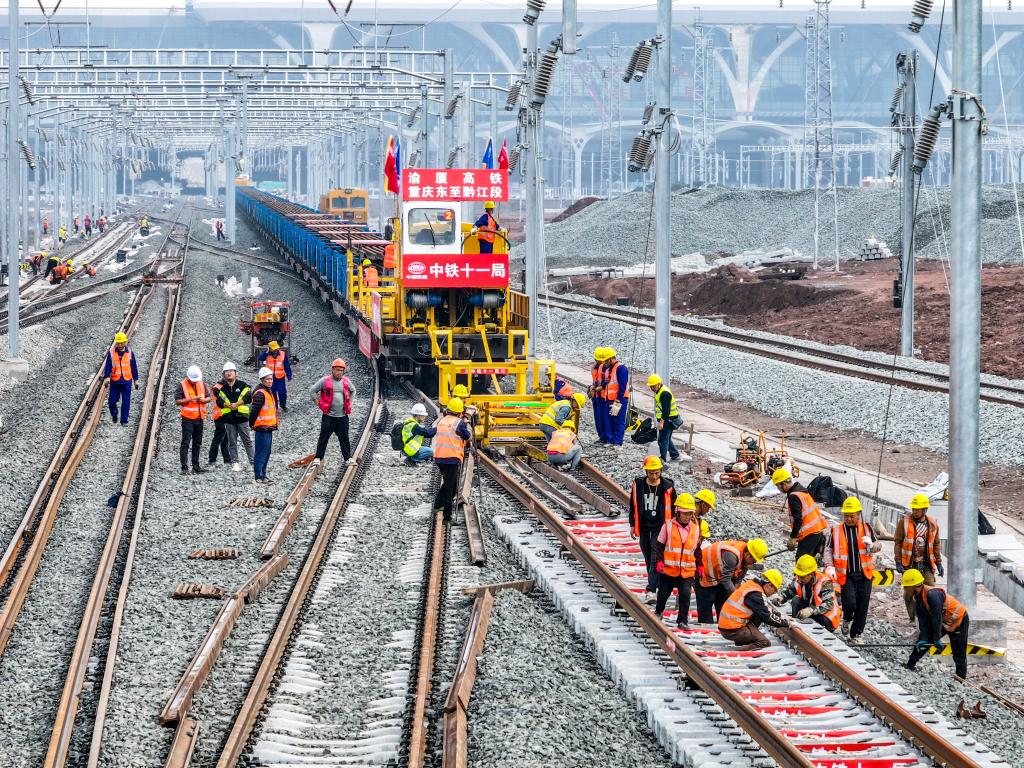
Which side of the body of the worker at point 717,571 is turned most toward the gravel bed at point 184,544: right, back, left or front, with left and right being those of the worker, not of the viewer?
back

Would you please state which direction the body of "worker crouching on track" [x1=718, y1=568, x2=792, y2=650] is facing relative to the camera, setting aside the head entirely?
to the viewer's right

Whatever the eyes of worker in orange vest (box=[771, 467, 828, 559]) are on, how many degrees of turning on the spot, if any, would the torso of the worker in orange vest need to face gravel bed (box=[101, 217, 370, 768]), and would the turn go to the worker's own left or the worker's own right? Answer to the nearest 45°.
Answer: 0° — they already face it

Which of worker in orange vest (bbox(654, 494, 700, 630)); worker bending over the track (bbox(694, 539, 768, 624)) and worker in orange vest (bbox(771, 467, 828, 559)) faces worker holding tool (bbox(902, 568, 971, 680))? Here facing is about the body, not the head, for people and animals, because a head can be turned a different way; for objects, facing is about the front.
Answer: the worker bending over the track

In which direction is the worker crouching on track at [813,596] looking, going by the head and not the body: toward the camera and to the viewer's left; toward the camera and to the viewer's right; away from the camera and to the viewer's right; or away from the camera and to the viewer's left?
toward the camera and to the viewer's left

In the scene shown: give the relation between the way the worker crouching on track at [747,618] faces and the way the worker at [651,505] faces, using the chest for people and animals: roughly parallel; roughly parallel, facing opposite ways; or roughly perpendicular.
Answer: roughly perpendicular

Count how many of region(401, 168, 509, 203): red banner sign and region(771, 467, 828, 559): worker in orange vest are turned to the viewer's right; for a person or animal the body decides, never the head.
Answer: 0

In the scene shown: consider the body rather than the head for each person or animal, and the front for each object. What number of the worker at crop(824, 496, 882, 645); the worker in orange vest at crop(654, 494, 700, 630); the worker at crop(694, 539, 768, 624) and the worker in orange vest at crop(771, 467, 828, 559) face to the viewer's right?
1

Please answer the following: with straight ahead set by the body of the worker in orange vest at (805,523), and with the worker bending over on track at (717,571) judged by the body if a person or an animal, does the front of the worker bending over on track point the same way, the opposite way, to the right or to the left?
the opposite way

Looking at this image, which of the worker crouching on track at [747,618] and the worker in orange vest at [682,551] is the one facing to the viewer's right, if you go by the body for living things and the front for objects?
the worker crouching on track

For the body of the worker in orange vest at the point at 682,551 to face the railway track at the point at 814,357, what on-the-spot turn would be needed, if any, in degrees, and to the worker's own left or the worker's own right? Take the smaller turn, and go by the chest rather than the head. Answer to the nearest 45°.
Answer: approximately 180°
